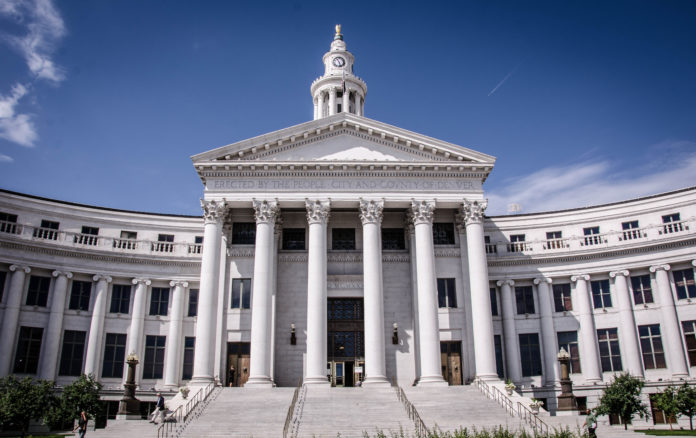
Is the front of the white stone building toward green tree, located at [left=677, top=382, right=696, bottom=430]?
no

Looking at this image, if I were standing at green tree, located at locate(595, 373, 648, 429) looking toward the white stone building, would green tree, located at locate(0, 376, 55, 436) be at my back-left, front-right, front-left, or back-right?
front-left

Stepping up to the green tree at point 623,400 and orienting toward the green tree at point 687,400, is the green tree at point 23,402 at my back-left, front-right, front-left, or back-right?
back-right

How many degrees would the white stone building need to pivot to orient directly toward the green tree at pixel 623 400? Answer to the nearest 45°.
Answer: approximately 90° to its left

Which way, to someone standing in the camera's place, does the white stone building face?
facing the viewer

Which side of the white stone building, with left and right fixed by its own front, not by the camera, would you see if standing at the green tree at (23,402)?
right
